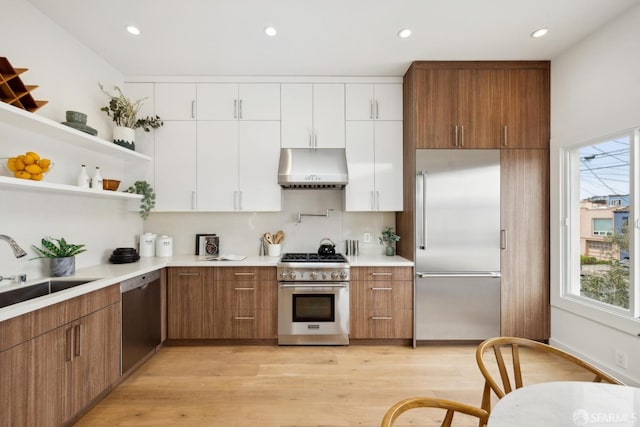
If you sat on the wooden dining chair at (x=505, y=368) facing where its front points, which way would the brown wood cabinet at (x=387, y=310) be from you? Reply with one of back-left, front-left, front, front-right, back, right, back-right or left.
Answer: back

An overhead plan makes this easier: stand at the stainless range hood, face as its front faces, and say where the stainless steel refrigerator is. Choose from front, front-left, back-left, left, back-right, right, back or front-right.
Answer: left

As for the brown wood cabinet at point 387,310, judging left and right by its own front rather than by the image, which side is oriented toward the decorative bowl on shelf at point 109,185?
right

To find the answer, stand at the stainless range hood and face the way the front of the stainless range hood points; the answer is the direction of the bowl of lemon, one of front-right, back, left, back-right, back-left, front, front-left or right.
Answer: front-right

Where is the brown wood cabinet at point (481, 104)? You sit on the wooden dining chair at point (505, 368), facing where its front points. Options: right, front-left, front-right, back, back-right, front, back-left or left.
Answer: back-left

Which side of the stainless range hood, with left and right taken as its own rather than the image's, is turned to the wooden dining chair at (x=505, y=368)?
front

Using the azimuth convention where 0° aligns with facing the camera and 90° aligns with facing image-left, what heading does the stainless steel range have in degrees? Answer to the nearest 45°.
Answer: approximately 0°

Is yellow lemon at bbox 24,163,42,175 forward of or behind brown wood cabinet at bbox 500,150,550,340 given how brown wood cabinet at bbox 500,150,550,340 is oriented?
forward
